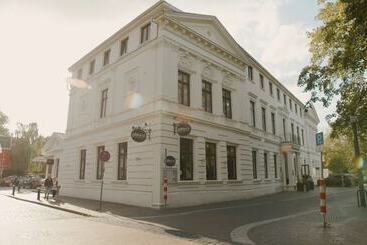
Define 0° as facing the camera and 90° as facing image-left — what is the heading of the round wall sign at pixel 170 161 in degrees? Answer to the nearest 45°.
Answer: approximately 0°

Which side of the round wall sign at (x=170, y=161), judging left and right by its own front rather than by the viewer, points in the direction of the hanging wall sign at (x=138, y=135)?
right

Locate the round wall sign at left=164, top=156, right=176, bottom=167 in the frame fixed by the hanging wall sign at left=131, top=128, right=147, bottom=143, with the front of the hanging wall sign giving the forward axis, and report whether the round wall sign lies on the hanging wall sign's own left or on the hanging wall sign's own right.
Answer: on the hanging wall sign's own left

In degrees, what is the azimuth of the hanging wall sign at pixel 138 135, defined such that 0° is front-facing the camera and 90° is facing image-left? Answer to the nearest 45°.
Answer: approximately 0°

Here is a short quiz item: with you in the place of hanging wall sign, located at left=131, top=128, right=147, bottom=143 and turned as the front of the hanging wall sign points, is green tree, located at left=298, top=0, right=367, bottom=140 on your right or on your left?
on your left

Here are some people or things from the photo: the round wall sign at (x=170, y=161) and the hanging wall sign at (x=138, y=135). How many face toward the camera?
2

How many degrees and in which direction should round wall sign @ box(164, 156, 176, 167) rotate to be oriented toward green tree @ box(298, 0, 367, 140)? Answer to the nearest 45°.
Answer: approximately 45° to its left
